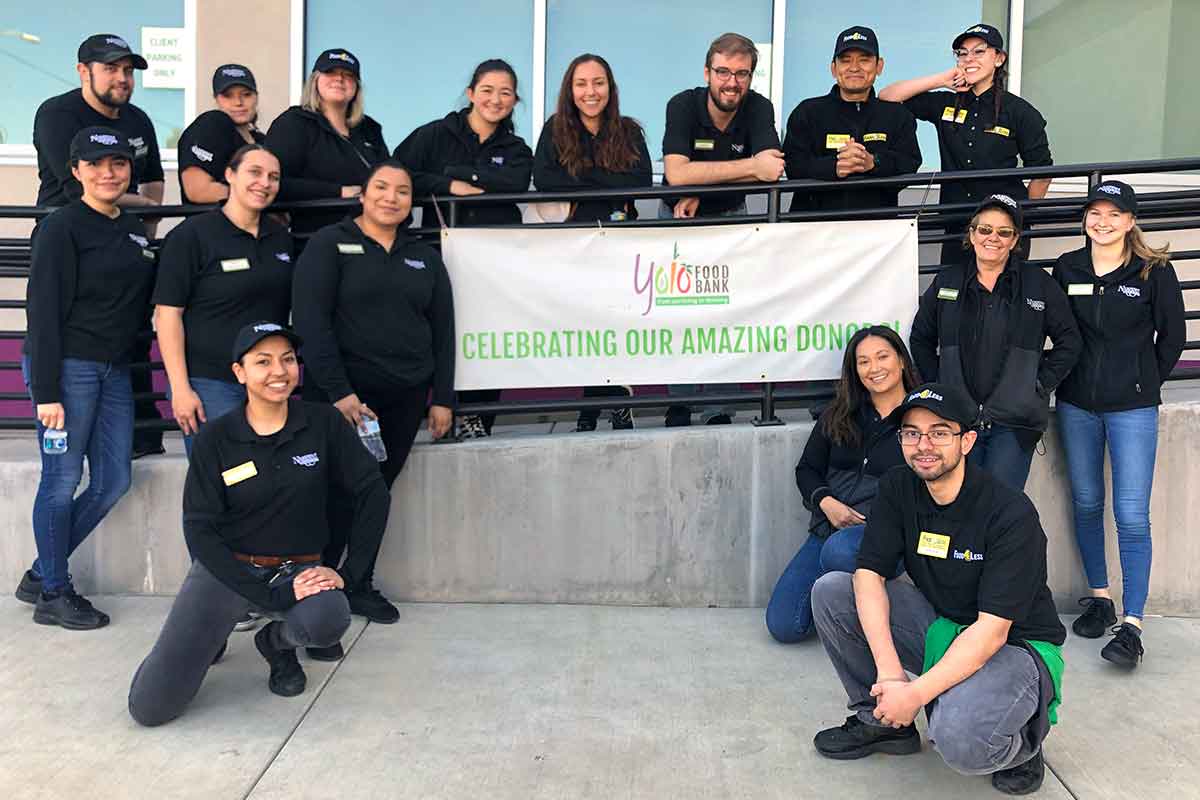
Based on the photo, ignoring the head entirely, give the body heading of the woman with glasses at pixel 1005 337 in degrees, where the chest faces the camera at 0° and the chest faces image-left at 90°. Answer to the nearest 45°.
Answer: approximately 0°

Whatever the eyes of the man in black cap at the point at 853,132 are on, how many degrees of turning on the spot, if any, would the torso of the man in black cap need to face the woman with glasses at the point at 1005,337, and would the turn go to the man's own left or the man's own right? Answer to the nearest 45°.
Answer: approximately 45° to the man's own left

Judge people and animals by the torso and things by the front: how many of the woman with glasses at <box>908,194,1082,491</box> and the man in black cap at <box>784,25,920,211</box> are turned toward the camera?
2

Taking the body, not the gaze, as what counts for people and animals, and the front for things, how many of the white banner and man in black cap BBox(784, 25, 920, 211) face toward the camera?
2

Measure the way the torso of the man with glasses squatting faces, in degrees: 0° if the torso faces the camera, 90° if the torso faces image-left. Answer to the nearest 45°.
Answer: approximately 45°

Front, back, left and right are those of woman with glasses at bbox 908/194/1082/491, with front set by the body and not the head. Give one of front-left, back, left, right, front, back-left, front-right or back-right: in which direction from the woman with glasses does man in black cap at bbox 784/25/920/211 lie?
back-right
